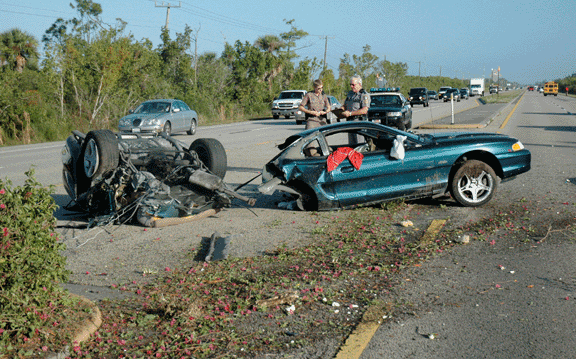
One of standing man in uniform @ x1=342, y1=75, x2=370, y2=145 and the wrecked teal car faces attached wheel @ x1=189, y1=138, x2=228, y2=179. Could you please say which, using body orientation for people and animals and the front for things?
the standing man in uniform

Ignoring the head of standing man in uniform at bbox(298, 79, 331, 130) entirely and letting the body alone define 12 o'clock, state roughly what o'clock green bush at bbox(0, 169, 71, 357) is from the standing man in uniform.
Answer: The green bush is roughly at 2 o'clock from the standing man in uniform.

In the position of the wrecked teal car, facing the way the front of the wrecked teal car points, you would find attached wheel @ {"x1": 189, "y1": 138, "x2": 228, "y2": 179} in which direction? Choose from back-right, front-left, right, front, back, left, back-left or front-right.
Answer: back

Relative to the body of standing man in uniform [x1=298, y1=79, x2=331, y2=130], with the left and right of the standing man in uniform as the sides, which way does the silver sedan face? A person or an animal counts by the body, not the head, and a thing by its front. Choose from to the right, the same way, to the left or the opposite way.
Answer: to the right

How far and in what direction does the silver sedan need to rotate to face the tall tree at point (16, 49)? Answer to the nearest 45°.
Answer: approximately 90° to its right

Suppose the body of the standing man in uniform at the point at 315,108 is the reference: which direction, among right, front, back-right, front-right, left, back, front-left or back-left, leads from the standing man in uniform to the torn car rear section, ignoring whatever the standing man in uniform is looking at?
right

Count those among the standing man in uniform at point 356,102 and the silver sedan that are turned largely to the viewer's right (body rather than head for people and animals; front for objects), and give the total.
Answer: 0

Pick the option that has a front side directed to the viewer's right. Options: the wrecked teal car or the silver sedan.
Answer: the wrecked teal car

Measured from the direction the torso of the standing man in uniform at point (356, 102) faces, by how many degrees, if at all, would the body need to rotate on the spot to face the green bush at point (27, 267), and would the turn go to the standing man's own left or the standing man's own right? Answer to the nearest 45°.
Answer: approximately 45° to the standing man's own left

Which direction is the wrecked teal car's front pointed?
to the viewer's right

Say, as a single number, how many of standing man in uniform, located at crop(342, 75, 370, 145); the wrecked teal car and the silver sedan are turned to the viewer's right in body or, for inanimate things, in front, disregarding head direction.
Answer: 1
